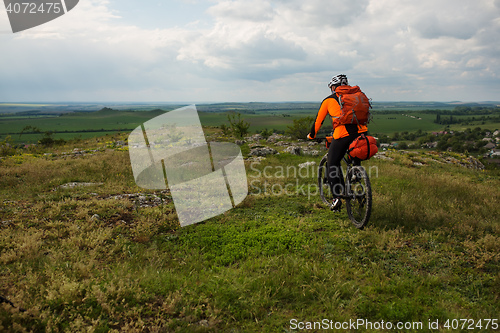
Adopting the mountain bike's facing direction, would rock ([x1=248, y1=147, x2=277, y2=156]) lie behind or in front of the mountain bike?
in front

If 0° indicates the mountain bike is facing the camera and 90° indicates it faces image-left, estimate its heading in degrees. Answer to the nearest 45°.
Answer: approximately 135°
